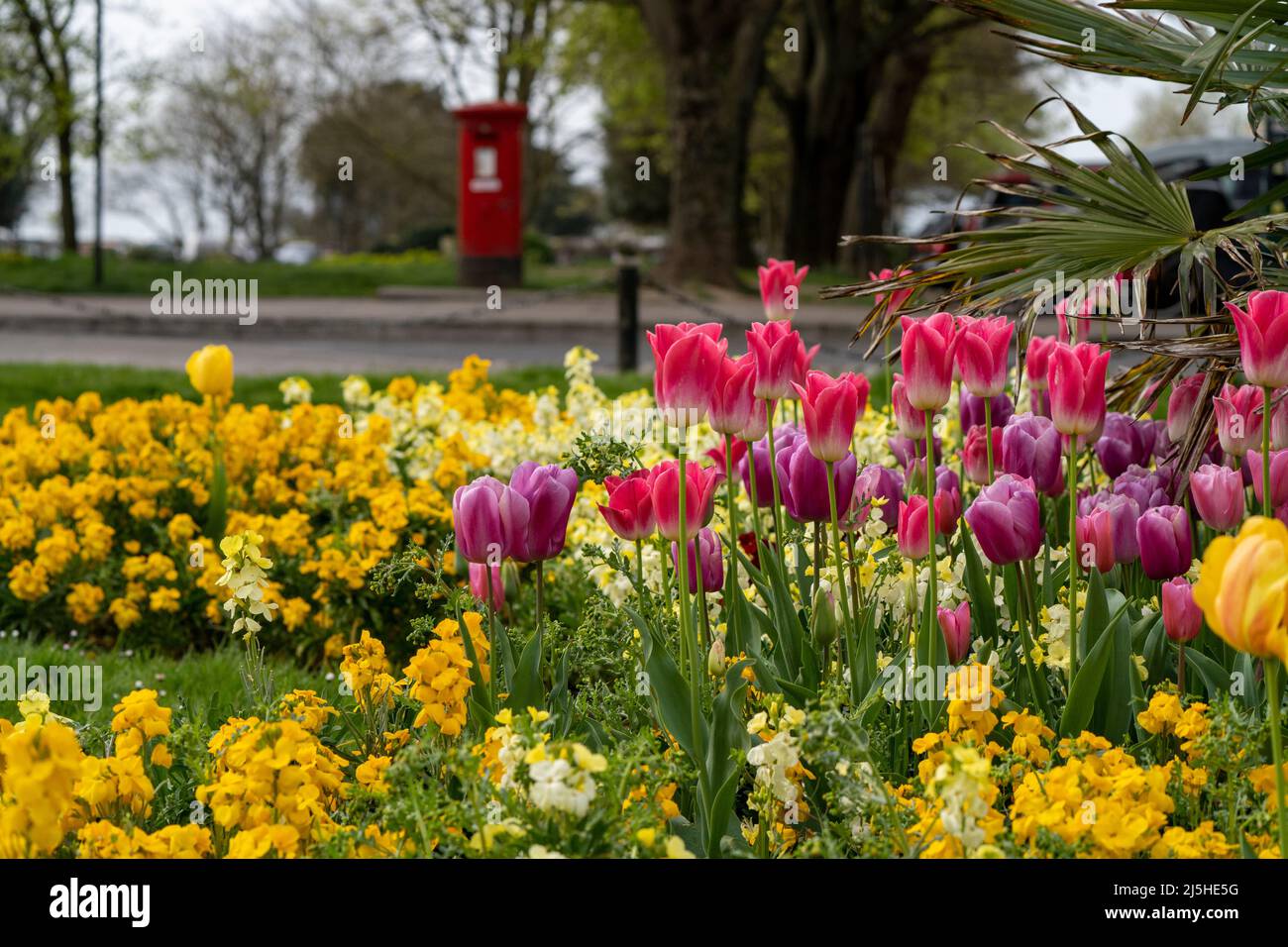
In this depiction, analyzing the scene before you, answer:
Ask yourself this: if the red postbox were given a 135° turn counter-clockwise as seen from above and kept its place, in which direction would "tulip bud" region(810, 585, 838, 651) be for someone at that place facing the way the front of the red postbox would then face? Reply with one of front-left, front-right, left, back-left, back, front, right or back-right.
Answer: back-right

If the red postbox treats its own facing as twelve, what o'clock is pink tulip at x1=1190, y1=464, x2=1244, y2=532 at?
The pink tulip is roughly at 12 o'clock from the red postbox.

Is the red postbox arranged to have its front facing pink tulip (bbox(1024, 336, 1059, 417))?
yes

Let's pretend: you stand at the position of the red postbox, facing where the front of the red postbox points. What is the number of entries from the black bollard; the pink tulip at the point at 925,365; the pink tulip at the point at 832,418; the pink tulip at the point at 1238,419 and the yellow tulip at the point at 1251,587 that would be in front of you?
5

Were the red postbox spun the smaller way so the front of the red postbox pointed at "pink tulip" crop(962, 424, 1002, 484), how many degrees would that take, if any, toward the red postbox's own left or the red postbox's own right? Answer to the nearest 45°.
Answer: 0° — it already faces it

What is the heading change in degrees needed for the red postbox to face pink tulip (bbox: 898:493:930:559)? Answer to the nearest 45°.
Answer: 0° — it already faces it

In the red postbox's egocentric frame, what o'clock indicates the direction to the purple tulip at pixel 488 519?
The purple tulip is roughly at 12 o'clock from the red postbox.

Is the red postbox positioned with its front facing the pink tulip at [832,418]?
yes

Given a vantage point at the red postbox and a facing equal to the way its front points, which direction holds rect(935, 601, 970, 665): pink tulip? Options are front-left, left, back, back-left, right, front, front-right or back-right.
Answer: front

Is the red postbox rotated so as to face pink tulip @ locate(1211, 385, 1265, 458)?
yes

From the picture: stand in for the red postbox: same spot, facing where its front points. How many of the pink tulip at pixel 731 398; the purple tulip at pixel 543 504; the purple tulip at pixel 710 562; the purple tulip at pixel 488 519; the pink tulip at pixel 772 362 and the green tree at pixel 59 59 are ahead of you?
5

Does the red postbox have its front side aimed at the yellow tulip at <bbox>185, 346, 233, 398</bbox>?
yes

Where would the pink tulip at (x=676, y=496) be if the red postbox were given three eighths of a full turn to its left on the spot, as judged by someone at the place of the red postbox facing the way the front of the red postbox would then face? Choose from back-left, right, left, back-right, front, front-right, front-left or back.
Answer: back-right

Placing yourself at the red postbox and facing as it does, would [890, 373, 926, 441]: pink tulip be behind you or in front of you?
in front

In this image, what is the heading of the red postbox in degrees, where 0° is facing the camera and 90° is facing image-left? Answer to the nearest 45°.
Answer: approximately 0°

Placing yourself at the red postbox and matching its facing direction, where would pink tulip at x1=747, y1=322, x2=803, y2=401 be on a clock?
The pink tulip is roughly at 12 o'clock from the red postbox.

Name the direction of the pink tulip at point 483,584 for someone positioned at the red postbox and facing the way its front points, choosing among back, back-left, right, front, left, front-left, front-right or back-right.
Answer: front

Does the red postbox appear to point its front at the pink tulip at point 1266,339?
yes

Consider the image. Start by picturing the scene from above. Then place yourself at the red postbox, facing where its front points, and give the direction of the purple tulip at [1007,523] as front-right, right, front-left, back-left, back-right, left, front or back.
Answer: front

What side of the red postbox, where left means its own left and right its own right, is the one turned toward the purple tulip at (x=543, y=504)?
front
